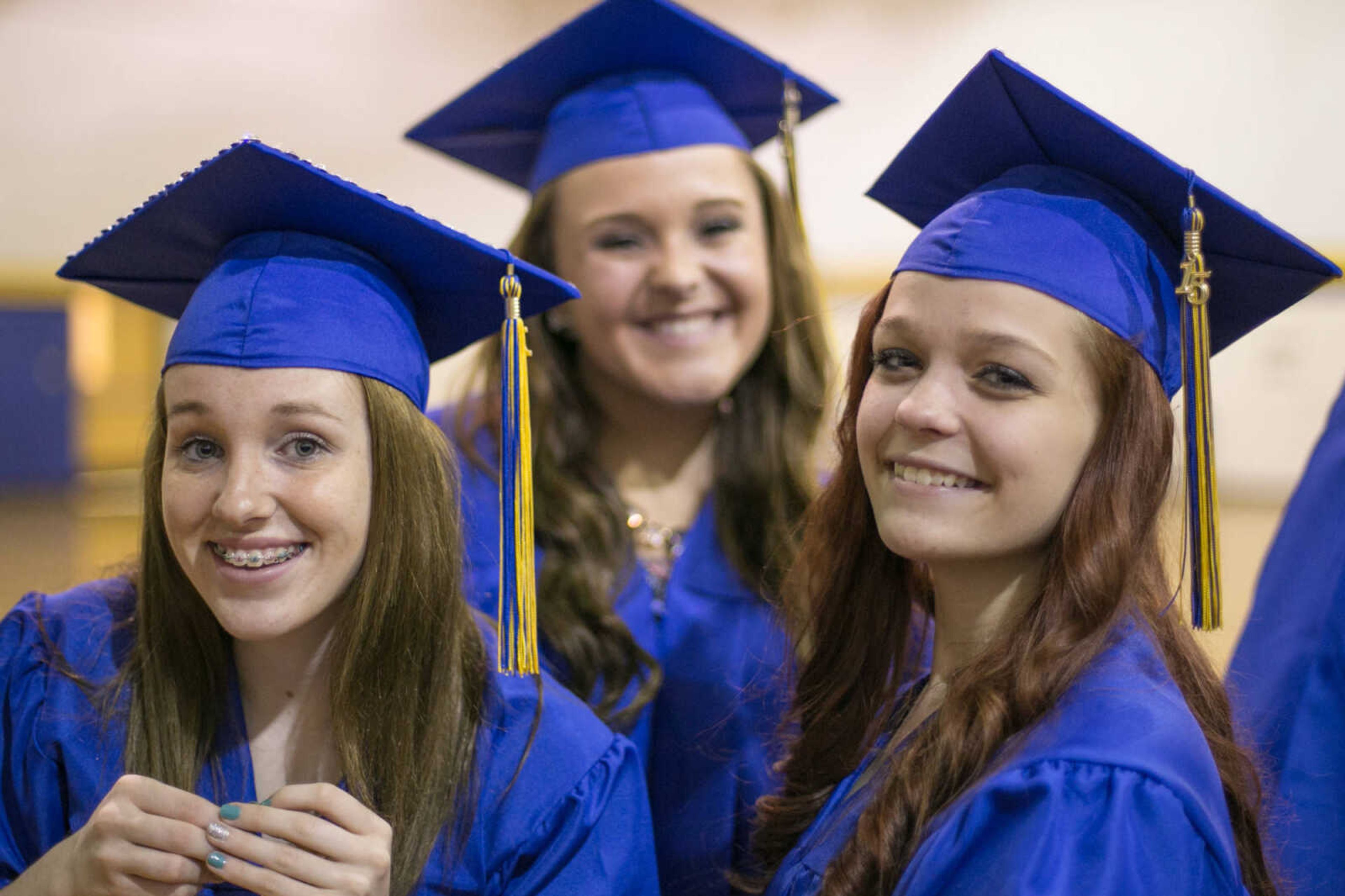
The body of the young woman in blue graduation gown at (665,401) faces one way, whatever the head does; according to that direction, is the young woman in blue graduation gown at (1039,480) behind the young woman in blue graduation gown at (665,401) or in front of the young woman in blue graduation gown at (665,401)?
in front

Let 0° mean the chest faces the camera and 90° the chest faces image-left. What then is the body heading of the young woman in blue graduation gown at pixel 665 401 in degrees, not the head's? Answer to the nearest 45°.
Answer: approximately 0°

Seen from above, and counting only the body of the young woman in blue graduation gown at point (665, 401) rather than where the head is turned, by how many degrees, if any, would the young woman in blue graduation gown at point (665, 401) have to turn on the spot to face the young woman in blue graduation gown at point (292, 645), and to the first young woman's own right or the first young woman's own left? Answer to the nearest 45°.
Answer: approximately 45° to the first young woman's own right
